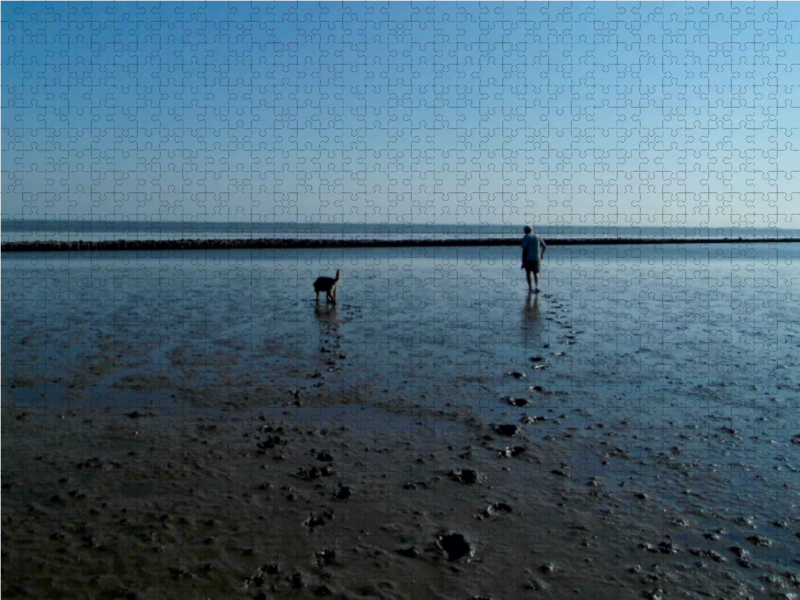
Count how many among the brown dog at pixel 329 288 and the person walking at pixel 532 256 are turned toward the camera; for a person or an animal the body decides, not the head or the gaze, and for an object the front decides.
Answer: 0

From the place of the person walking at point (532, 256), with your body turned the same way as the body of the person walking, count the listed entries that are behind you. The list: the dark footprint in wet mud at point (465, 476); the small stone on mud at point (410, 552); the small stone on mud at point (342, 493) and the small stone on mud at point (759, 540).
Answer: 4

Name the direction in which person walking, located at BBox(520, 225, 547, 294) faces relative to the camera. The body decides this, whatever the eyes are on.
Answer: away from the camera

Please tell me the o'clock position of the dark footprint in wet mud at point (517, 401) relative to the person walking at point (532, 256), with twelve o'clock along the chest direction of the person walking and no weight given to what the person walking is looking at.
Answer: The dark footprint in wet mud is roughly at 6 o'clock from the person walking.

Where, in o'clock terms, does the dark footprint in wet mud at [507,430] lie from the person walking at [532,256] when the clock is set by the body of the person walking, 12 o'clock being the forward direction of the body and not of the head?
The dark footprint in wet mud is roughly at 6 o'clock from the person walking.

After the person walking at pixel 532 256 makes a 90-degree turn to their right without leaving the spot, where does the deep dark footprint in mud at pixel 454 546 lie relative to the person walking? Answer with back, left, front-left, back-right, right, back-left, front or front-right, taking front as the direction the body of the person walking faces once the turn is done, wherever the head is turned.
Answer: right

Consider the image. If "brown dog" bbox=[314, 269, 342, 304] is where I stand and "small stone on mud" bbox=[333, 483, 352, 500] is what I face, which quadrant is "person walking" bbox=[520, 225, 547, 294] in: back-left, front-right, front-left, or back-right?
back-left

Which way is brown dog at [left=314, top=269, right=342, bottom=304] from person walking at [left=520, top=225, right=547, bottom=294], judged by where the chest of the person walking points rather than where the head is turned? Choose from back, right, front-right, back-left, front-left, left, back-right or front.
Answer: back-left

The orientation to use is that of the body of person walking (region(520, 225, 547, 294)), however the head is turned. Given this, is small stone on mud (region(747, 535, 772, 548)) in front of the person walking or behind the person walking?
behind

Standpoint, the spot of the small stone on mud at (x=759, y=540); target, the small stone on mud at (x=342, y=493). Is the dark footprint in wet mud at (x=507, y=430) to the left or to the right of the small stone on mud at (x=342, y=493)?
right
